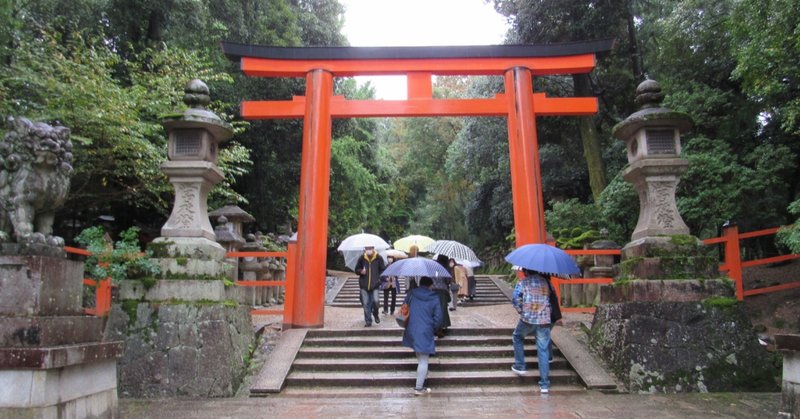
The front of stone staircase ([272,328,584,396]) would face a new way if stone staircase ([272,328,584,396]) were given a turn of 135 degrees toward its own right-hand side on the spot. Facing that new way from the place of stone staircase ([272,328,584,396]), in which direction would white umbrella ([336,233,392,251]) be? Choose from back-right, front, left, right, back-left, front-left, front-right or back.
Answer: front-right

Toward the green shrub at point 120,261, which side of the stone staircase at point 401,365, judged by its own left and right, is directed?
right

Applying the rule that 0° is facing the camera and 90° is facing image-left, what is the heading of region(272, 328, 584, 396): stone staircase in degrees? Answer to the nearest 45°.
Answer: approximately 0°

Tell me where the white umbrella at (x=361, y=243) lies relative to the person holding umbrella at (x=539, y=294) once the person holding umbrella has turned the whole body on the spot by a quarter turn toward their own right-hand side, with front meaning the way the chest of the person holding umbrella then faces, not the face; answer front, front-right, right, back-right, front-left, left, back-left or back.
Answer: back-left

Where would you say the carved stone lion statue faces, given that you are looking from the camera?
facing the viewer and to the right of the viewer

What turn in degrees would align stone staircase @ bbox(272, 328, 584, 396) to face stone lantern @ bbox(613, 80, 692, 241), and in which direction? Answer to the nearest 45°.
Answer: approximately 90° to its left

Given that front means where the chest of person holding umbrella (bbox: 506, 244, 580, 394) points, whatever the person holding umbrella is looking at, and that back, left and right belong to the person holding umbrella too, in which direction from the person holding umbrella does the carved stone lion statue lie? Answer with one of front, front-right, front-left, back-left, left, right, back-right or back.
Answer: back-left

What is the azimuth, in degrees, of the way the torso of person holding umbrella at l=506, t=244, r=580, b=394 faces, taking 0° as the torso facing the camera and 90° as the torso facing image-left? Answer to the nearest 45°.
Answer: approximately 180°

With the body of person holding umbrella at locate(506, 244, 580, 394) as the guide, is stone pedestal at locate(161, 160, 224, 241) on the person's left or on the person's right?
on the person's left

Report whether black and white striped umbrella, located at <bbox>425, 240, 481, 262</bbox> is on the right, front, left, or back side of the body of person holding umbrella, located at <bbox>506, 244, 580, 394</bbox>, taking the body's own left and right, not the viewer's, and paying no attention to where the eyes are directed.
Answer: front

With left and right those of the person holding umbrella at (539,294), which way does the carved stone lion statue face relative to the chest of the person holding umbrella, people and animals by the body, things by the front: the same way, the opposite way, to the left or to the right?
to the right

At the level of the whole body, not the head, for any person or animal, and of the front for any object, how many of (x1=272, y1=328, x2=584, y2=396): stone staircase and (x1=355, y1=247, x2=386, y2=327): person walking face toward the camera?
2

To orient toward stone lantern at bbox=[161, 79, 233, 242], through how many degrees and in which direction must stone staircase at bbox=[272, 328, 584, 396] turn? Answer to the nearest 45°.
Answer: approximately 90° to its right

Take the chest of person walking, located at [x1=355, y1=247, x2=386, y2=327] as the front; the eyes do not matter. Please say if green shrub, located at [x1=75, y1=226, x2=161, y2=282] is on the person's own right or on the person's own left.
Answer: on the person's own right
